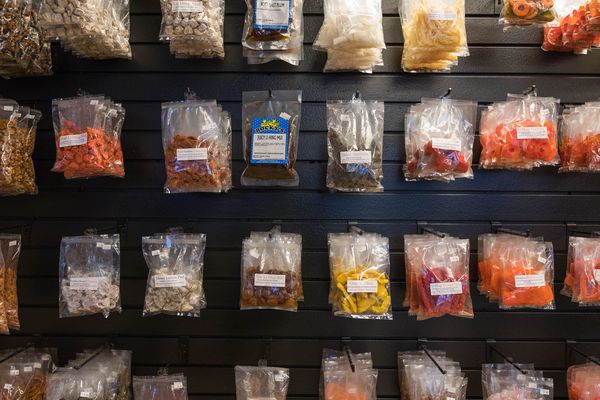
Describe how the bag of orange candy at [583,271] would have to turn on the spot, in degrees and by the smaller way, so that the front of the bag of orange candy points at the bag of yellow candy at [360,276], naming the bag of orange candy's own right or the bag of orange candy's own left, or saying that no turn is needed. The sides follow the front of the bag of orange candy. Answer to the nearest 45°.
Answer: approximately 45° to the bag of orange candy's own right

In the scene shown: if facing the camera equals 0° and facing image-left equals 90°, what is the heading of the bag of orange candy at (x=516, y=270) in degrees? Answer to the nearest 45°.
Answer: approximately 0°

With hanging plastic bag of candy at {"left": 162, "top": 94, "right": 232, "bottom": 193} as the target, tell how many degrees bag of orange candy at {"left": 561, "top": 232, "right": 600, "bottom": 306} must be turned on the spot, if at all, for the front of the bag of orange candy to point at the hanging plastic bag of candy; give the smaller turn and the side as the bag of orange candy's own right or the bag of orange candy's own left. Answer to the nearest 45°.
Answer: approximately 45° to the bag of orange candy's own right

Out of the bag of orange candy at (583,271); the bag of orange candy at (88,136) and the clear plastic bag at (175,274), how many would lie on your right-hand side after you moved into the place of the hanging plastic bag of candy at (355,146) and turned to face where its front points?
2

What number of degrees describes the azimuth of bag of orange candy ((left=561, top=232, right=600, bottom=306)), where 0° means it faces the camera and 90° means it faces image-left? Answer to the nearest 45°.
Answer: approximately 0°
